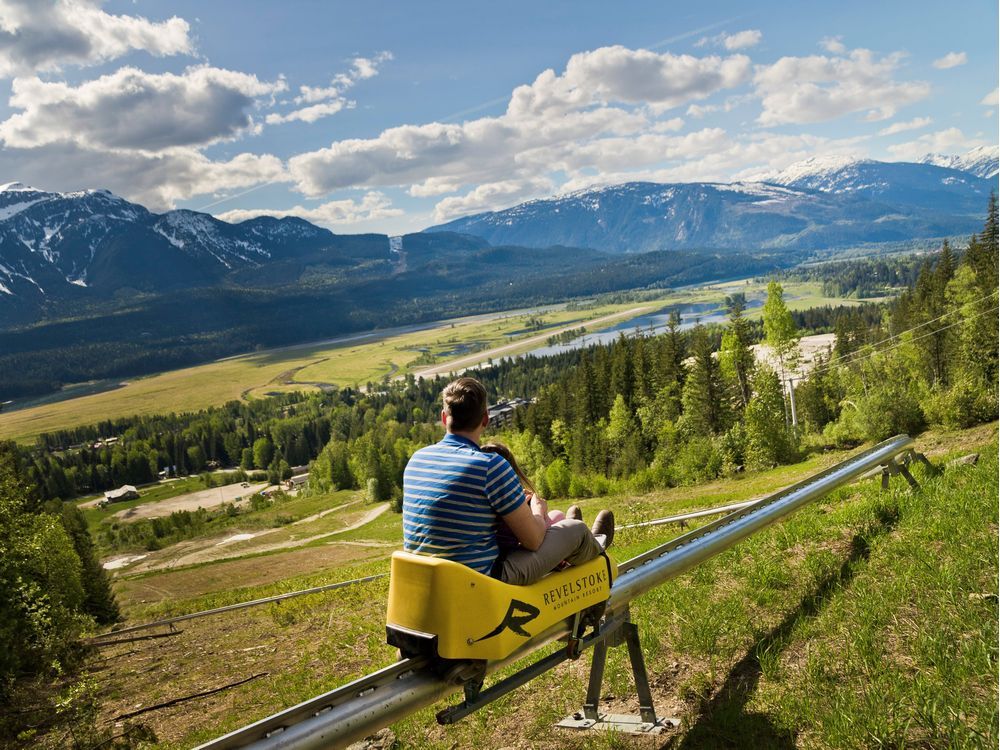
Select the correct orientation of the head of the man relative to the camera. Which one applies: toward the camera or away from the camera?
away from the camera

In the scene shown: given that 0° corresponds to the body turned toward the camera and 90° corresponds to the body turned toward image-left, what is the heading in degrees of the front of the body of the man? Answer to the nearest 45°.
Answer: approximately 225°

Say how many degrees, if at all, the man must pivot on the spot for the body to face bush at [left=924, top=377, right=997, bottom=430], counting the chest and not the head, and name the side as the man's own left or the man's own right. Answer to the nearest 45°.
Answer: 0° — they already face it
